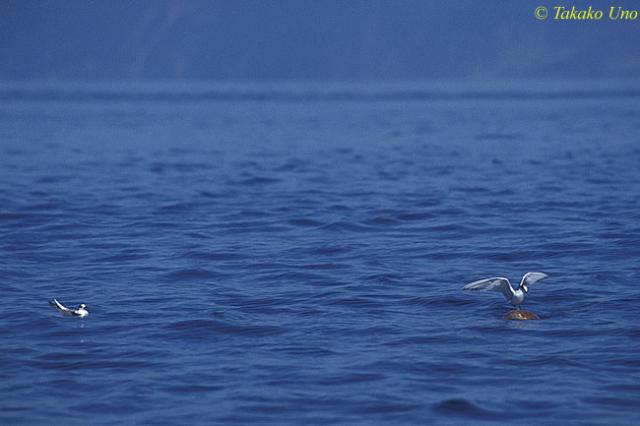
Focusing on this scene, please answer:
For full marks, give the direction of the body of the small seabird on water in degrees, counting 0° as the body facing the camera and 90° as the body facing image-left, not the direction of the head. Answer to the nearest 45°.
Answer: approximately 270°
